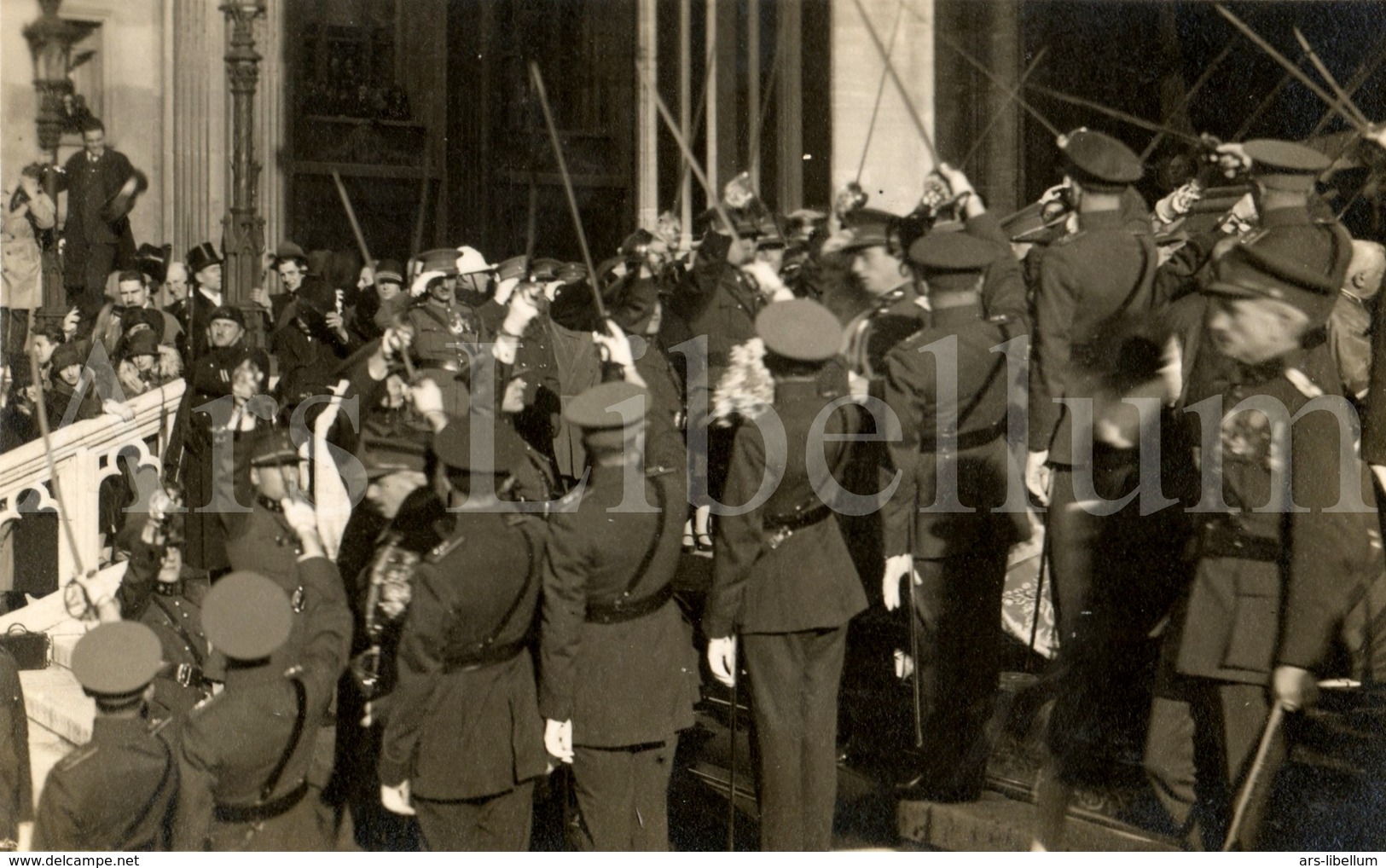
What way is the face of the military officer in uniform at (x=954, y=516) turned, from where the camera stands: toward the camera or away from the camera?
away from the camera

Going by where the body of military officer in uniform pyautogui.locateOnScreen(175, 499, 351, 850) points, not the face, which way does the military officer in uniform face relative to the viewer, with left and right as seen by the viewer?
facing away from the viewer

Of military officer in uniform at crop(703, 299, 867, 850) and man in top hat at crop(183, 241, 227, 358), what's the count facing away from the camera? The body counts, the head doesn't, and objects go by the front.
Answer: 1

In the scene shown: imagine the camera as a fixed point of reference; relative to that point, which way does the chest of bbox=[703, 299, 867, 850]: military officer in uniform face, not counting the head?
away from the camera

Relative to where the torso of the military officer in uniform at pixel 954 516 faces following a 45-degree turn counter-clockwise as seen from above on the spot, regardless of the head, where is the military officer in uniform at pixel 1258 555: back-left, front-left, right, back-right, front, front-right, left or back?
back

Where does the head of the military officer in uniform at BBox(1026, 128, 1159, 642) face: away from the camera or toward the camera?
away from the camera

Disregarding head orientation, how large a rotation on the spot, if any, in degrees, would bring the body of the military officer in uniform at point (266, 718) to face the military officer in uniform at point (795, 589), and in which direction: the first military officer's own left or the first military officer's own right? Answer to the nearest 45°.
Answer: approximately 90° to the first military officer's own right

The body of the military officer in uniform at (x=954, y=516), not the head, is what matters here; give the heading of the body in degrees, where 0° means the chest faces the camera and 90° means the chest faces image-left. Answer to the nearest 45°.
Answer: approximately 180°

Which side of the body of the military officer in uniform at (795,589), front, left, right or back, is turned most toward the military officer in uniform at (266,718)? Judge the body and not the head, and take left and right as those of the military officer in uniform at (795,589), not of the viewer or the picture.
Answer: left
